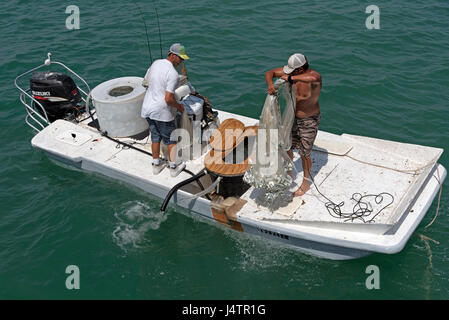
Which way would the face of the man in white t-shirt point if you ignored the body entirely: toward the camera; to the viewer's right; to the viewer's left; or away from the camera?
to the viewer's right

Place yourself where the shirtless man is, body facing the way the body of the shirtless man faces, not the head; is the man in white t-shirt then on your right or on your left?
on your right

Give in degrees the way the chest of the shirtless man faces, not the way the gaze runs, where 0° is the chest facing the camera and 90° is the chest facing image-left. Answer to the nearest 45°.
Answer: approximately 45°

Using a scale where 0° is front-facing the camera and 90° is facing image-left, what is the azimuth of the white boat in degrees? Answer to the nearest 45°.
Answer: approximately 315°
